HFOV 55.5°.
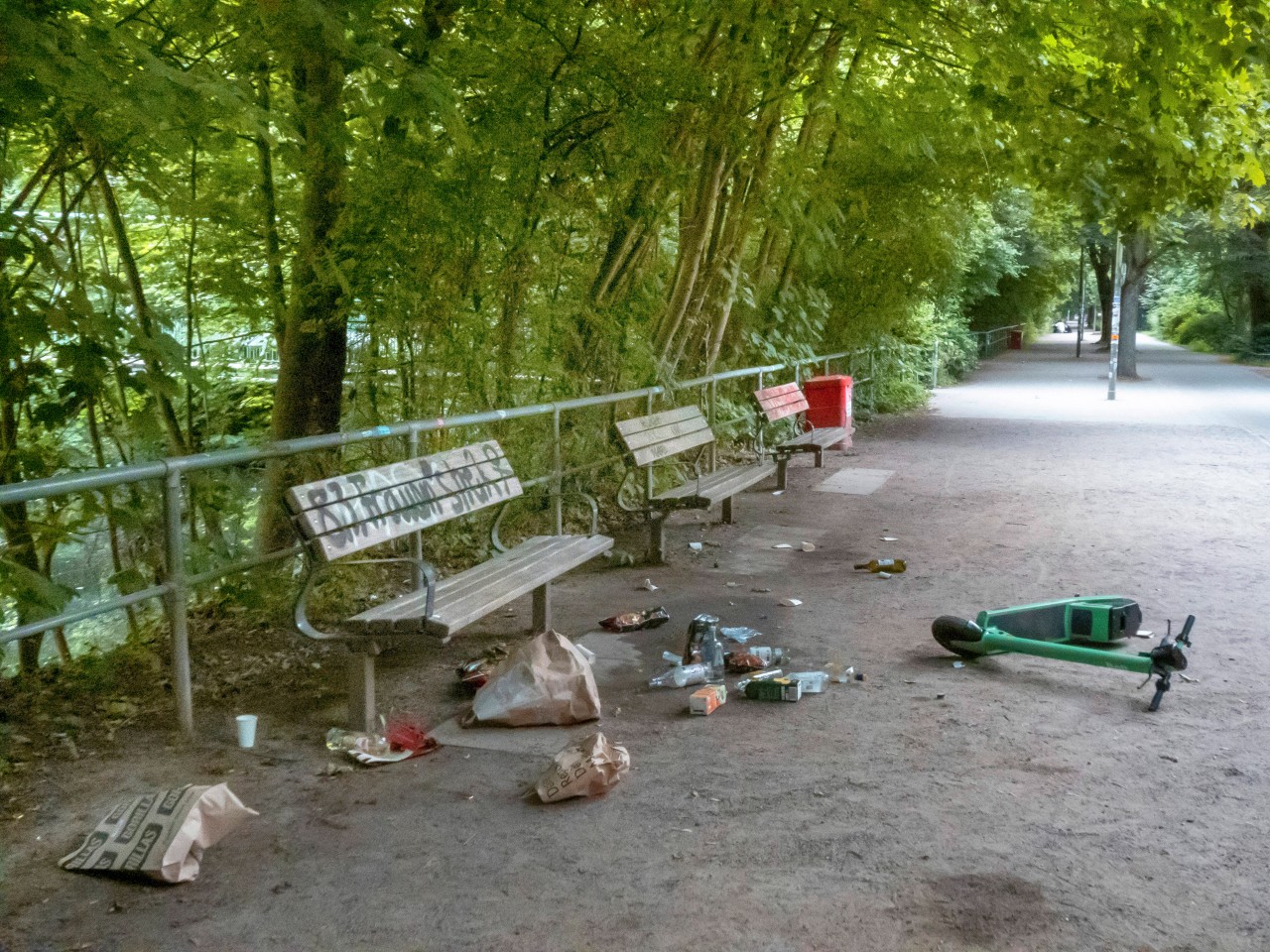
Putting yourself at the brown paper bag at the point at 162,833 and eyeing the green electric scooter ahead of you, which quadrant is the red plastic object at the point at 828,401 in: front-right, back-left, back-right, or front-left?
front-left

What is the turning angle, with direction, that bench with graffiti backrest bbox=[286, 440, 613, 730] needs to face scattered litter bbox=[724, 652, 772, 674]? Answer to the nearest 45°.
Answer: approximately 45° to its left

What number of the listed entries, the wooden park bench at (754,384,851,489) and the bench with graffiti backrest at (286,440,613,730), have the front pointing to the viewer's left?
0

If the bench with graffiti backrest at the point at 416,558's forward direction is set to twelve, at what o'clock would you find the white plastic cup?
The white plastic cup is roughly at 3 o'clock from the bench with graffiti backrest.

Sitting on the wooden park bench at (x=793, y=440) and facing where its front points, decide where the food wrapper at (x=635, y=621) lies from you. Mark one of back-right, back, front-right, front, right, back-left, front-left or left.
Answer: front-right

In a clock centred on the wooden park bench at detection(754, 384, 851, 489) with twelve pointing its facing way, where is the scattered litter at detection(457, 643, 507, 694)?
The scattered litter is roughly at 2 o'clock from the wooden park bench.

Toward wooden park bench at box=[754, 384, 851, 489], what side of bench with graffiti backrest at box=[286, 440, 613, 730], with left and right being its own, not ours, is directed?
left

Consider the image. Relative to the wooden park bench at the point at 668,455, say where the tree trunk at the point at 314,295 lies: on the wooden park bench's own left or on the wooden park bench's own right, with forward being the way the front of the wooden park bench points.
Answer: on the wooden park bench's own right

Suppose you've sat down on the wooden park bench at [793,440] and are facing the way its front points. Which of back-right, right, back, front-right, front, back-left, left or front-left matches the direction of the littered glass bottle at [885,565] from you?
front-right

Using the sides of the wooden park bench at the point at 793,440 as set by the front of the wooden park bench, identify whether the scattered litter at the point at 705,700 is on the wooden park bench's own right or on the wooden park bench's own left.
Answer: on the wooden park bench's own right

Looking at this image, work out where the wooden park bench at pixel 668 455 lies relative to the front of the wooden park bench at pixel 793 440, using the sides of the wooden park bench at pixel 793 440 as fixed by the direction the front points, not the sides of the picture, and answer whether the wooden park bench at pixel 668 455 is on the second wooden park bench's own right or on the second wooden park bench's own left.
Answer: on the second wooden park bench's own right

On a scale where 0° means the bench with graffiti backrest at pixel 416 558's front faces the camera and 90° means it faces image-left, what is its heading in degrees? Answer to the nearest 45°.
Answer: approximately 315°

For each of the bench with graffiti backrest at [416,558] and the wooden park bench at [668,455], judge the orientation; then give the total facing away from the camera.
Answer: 0

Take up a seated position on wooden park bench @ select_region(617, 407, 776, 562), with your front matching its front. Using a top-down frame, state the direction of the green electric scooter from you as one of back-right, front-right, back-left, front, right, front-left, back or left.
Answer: front
